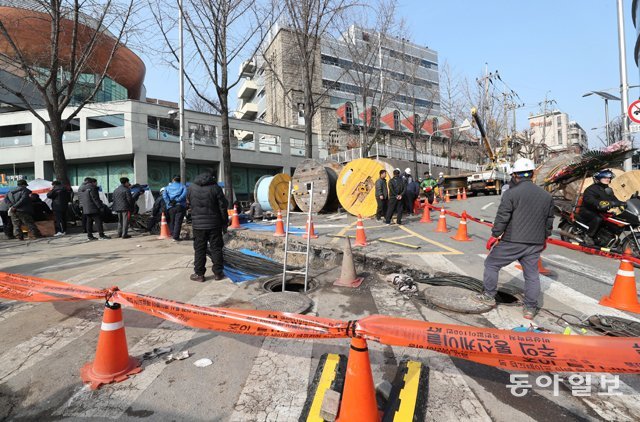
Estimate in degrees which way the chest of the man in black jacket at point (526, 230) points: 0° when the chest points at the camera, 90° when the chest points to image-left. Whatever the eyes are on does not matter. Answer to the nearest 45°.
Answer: approximately 135°

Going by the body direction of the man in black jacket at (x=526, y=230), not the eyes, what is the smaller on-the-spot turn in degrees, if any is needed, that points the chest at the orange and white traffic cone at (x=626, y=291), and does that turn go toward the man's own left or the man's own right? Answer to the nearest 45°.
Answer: approximately 90° to the man's own right
